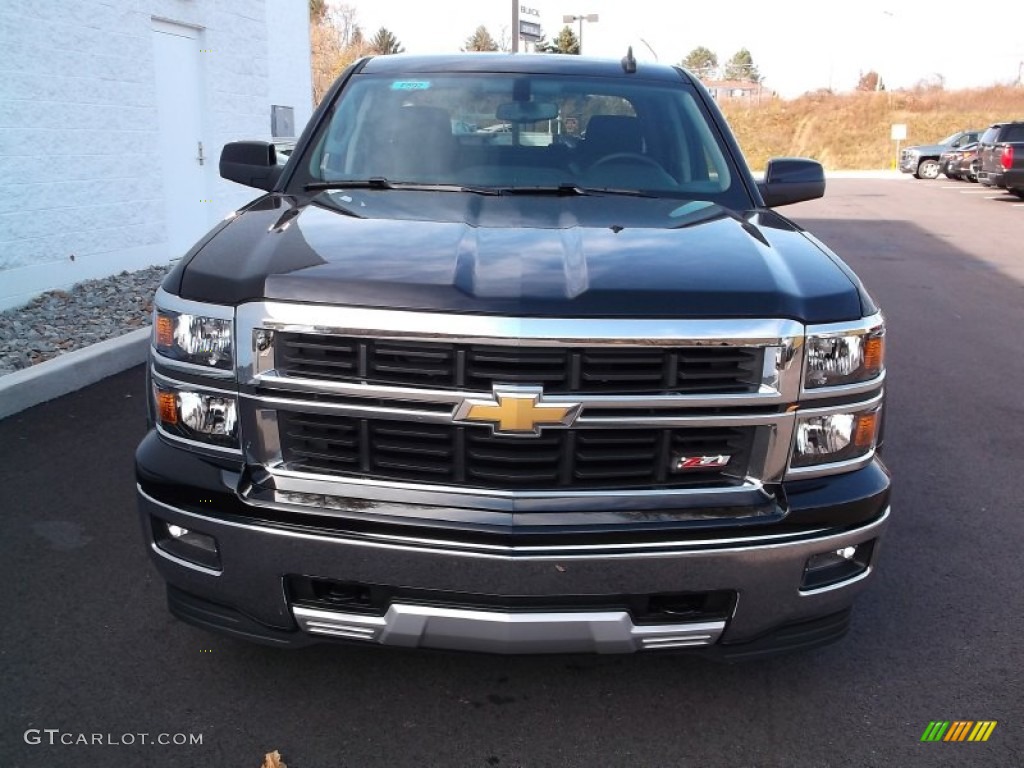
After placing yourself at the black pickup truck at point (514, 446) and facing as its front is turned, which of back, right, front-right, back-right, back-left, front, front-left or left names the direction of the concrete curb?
back-right

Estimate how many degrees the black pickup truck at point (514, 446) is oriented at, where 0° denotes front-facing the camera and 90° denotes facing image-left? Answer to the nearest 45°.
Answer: approximately 0°

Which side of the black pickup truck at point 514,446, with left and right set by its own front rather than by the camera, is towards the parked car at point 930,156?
back

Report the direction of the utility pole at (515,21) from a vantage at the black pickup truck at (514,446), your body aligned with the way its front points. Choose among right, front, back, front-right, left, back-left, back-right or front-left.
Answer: back

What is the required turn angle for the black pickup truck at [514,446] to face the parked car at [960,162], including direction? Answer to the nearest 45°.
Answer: approximately 135° to its left

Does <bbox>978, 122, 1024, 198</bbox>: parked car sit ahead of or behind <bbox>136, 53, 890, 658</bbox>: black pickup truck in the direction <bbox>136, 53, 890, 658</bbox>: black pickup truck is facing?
behind
